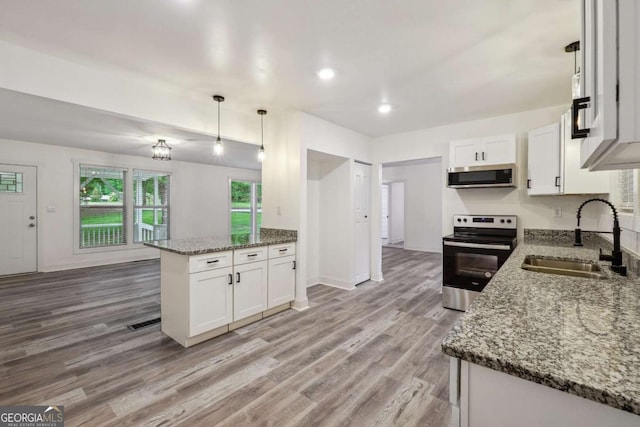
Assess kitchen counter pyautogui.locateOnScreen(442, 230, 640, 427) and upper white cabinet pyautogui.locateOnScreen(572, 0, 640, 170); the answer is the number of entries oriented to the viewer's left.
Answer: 2

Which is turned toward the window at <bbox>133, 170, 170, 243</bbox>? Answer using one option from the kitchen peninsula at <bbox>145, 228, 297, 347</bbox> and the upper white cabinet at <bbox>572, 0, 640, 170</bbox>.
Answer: the upper white cabinet

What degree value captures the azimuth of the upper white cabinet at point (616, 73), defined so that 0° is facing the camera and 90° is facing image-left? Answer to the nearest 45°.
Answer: approximately 90°

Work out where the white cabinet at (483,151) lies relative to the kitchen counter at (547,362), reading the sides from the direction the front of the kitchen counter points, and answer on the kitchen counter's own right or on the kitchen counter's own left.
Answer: on the kitchen counter's own right

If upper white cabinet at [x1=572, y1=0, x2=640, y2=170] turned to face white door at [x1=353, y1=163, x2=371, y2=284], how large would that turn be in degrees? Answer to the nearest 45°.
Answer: approximately 45° to its right

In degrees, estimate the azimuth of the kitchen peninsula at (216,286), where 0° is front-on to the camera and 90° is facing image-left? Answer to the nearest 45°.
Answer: approximately 315°

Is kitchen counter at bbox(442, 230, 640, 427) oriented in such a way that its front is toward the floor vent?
yes

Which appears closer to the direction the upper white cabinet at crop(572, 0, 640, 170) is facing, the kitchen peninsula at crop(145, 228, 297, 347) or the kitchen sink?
the kitchen peninsula
